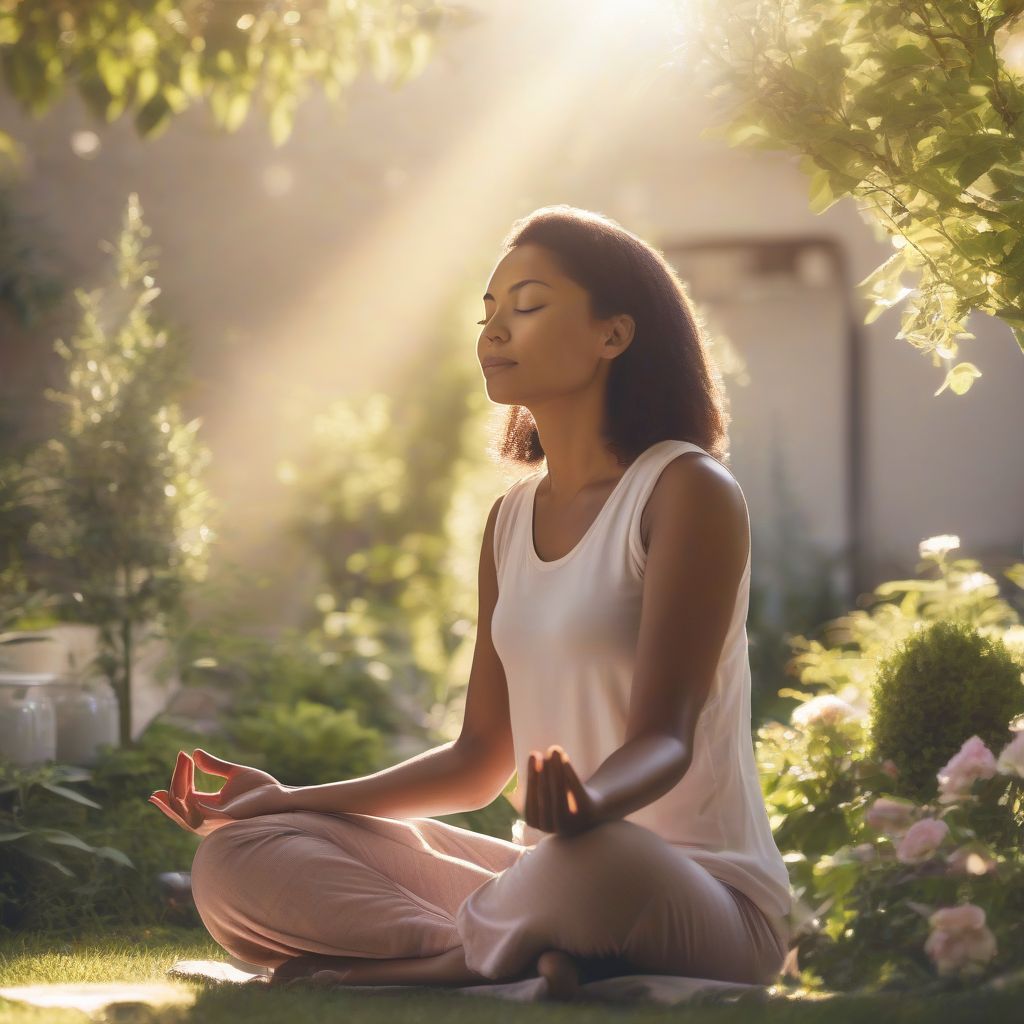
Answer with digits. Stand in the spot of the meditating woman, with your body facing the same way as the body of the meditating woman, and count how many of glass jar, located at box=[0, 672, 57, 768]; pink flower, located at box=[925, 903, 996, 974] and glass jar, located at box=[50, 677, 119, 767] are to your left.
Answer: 1

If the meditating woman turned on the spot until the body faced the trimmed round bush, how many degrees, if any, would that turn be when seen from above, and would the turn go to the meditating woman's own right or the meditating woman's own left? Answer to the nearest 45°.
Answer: approximately 180°

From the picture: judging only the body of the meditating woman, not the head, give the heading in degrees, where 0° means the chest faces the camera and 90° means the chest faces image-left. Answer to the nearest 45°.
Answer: approximately 45°

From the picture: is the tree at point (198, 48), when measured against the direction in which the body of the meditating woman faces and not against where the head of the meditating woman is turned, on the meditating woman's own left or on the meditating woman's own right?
on the meditating woman's own right

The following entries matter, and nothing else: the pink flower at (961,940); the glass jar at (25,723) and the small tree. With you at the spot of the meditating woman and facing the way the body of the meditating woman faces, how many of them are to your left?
1
